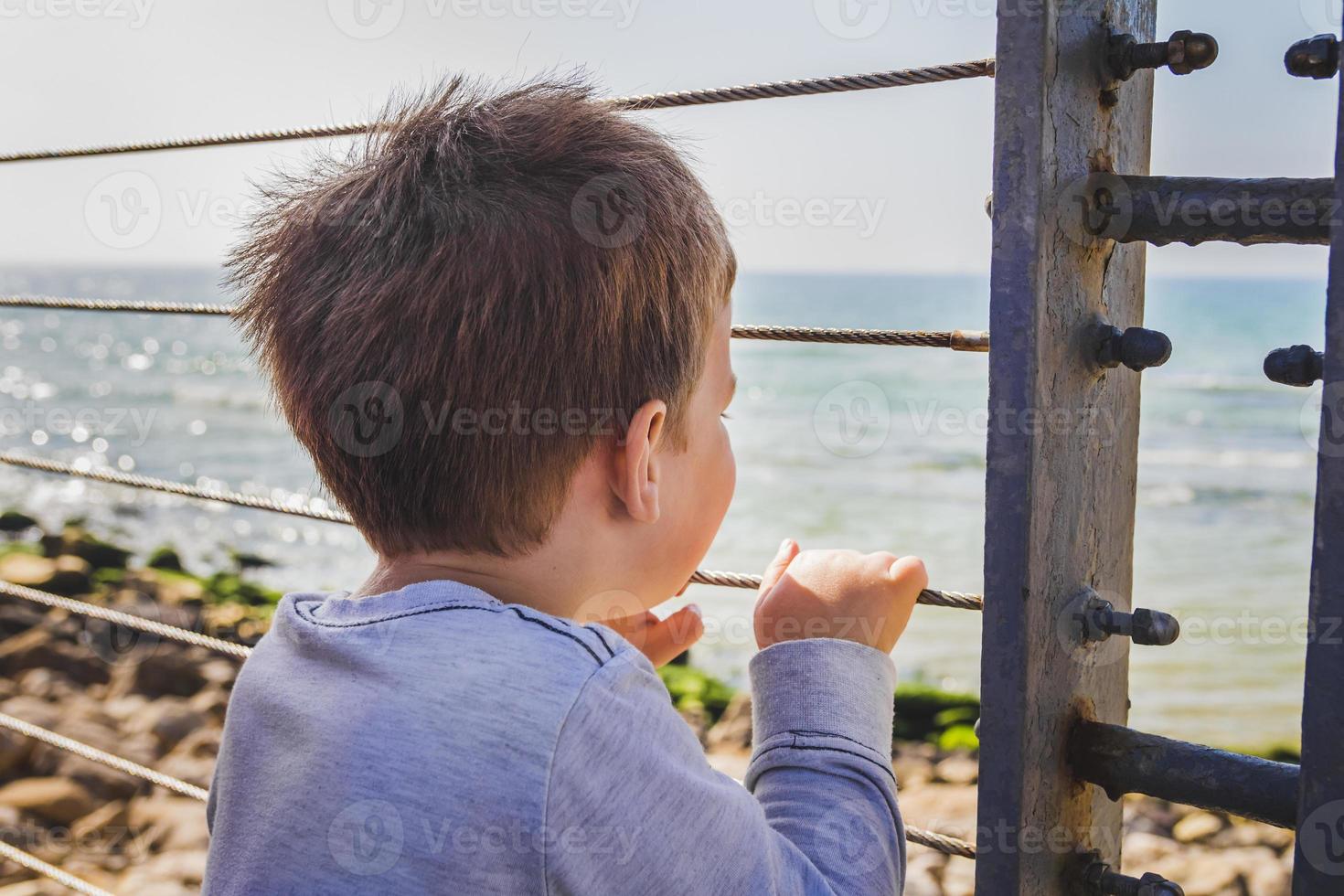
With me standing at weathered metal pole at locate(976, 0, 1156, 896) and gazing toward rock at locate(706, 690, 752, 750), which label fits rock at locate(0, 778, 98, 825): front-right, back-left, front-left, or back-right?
front-left

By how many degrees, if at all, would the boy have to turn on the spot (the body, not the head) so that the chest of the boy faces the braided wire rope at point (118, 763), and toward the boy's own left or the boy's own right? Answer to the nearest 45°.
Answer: approximately 90° to the boy's own left

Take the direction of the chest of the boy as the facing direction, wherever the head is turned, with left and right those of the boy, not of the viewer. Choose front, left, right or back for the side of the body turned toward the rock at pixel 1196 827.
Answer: front

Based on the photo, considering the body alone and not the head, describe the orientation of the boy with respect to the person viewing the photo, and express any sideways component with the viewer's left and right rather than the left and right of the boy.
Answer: facing away from the viewer and to the right of the viewer

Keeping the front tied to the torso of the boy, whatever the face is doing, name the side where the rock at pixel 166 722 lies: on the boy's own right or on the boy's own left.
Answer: on the boy's own left

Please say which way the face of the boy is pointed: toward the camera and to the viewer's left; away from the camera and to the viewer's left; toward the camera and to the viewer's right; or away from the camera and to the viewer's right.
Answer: away from the camera and to the viewer's right

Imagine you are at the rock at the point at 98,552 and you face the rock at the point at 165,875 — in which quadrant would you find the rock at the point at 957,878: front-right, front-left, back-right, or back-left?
front-left

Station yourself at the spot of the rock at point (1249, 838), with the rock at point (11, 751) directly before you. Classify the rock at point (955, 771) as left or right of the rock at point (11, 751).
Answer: right
